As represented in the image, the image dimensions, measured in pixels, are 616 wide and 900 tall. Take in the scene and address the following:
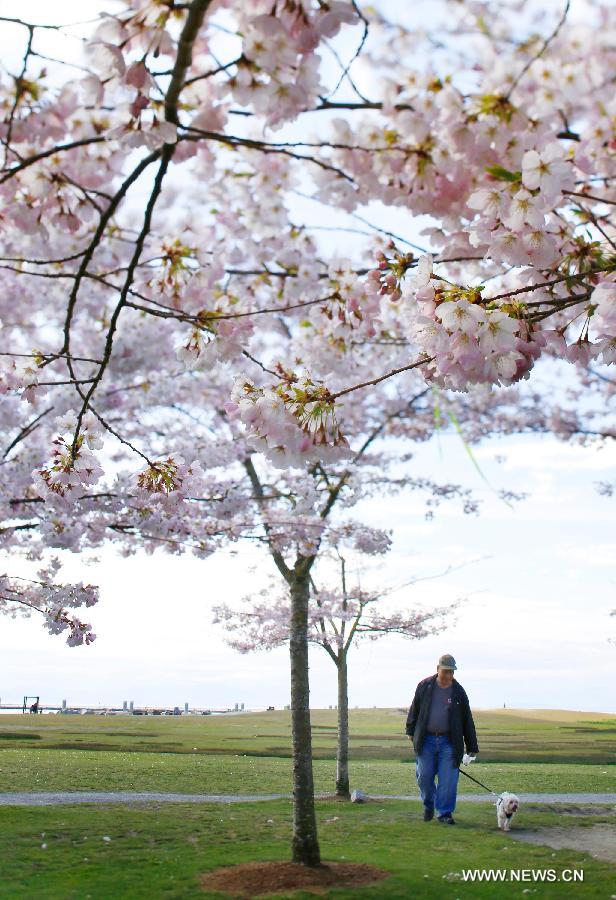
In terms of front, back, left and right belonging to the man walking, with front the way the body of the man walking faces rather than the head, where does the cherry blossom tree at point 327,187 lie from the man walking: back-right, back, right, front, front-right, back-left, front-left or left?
front

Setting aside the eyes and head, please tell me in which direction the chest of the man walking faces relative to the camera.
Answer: toward the camera
